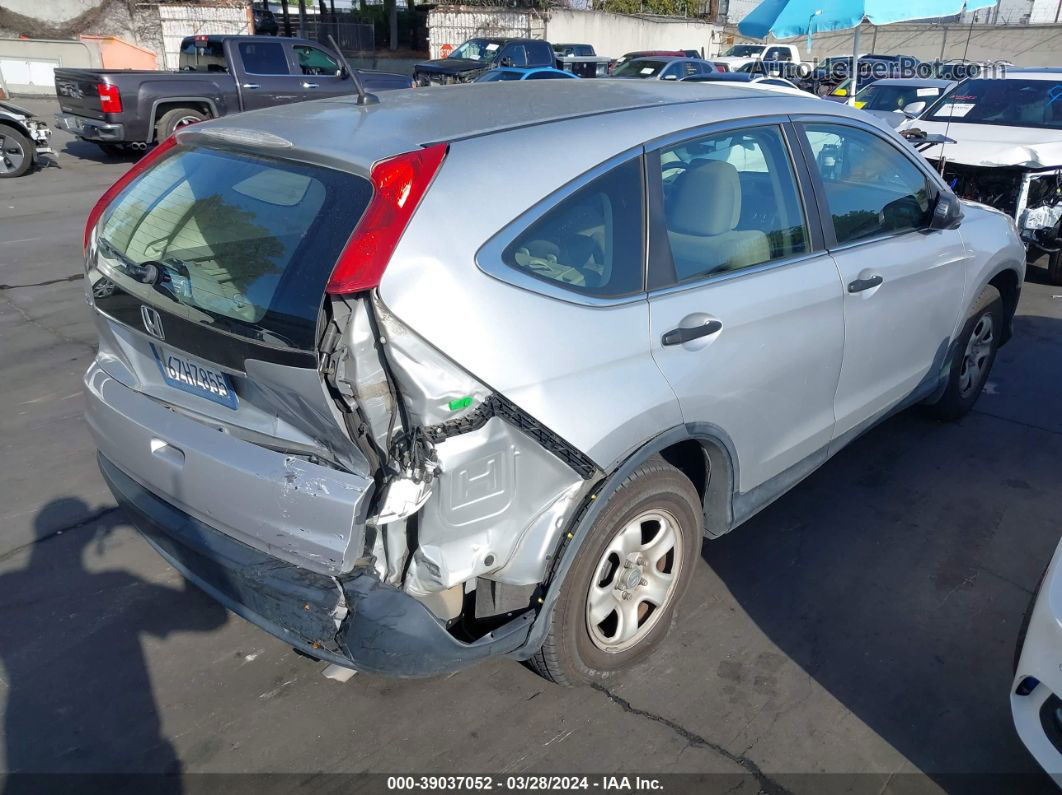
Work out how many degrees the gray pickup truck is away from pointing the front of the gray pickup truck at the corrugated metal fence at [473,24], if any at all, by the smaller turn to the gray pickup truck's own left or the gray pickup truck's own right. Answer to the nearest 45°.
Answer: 0° — it already faces it

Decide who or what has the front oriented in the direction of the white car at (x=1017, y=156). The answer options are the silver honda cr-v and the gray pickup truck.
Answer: the silver honda cr-v

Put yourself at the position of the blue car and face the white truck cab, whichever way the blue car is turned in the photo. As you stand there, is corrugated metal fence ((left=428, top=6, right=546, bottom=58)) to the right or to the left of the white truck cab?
left

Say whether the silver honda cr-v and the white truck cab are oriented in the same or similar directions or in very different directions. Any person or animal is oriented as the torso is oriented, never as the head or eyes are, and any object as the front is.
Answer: very different directions

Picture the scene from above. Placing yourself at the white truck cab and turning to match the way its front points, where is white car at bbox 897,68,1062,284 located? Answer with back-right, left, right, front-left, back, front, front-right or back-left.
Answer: front-left

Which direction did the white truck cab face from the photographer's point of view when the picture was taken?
facing the viewer and to the left of the viewer

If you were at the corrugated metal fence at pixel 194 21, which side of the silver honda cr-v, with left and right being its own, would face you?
left

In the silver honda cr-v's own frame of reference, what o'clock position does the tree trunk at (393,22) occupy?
The tree trunk is roughly at 10 o'clock from the silver honda cr-v.

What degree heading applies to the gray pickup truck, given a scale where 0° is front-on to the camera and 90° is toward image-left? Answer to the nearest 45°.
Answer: approximately 225°

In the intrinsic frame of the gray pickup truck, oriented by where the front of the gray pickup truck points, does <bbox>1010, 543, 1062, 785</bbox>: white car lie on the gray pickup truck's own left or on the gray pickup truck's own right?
on the gray pickup truck's own right

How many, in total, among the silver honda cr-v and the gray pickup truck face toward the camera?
0
